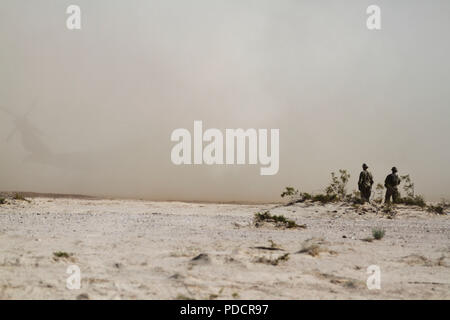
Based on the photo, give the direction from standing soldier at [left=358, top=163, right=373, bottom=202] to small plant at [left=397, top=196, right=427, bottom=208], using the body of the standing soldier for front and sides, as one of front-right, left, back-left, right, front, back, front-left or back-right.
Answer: right

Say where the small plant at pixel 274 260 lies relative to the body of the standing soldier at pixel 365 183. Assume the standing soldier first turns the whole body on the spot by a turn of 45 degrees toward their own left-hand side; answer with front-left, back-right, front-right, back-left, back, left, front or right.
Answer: back-left

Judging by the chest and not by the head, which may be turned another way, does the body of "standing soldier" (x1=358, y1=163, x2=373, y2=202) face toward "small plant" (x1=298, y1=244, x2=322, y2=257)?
no

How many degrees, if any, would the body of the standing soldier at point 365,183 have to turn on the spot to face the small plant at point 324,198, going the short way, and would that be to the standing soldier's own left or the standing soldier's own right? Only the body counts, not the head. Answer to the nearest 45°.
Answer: approximately 135° to the standing soldier's own left

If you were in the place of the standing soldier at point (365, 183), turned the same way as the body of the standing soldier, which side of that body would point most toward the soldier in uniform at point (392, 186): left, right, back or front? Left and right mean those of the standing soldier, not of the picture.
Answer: right

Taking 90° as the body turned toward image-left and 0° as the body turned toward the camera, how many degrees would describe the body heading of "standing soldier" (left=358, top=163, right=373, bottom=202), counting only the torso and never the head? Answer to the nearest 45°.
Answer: approximately 180°

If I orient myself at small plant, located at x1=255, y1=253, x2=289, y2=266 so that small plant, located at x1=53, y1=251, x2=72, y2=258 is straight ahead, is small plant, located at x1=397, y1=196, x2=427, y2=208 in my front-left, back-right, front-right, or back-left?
back-right

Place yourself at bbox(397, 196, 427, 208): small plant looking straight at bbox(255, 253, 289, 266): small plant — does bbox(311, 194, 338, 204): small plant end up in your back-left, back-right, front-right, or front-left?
front-right

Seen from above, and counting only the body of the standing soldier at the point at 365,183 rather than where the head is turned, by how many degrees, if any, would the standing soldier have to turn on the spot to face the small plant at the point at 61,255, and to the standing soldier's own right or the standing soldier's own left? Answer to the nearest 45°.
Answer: approximately 180°
